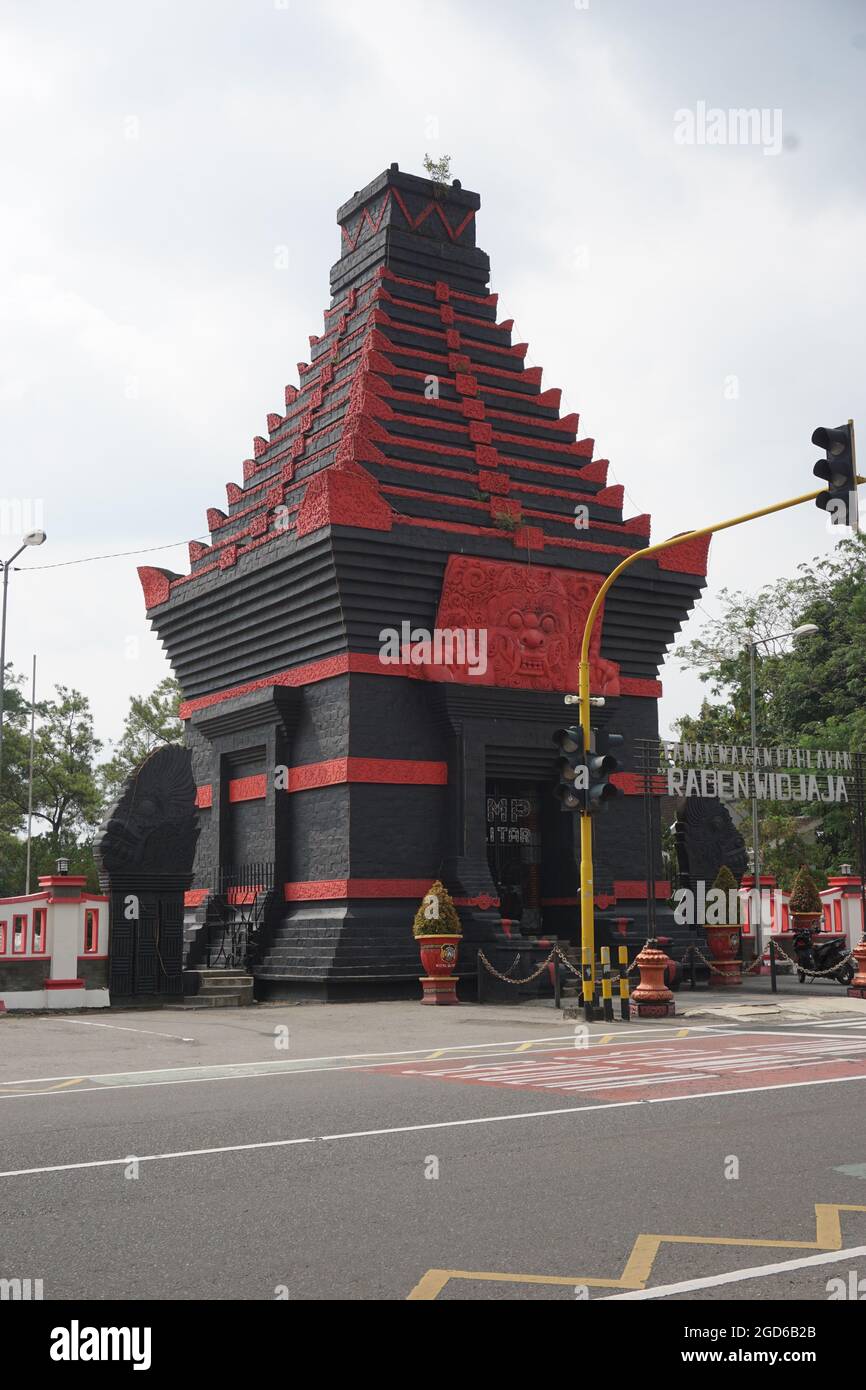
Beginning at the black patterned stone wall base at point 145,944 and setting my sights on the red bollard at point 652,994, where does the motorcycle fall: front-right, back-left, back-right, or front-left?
front-left

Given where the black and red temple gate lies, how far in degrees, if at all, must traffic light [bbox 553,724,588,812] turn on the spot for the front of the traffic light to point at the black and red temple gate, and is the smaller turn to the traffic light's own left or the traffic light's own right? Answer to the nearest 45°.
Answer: approximately 135° to the traffic light's own right

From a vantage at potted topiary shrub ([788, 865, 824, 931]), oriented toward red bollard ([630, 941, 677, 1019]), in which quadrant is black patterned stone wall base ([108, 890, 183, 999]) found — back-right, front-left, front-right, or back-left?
front-right

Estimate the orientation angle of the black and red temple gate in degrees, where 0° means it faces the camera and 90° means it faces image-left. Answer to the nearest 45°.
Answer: approximately 315°

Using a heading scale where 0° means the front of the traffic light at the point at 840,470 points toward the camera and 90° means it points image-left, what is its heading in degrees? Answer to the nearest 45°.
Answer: approximately 45°
